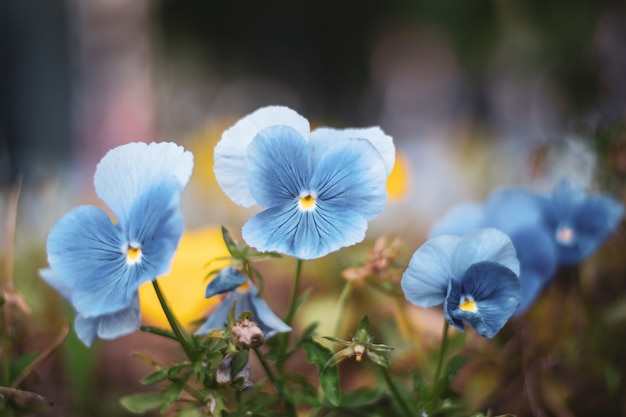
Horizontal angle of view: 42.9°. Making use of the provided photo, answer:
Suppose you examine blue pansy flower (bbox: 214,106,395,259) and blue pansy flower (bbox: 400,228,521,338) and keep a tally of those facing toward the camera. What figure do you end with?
2

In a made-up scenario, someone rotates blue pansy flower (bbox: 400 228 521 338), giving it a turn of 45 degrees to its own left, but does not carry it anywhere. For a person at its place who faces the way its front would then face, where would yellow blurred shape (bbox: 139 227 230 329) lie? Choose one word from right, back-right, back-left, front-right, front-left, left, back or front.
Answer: back

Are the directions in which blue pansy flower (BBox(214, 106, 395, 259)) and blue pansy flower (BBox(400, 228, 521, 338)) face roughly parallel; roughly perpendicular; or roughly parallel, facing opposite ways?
roughly parallel

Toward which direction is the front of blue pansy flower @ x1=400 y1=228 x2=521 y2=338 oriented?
toward the camera

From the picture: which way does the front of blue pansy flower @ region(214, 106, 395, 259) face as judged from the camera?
facing the viewer
